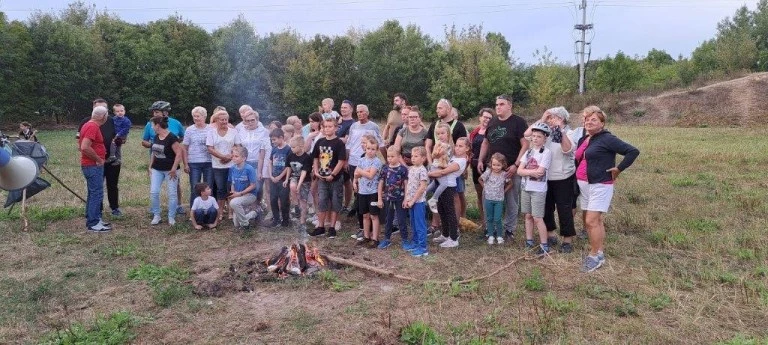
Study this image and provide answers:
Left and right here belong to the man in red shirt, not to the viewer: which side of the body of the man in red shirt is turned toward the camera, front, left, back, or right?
right

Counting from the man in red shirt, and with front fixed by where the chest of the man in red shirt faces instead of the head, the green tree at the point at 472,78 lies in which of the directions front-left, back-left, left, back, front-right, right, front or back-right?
front-left

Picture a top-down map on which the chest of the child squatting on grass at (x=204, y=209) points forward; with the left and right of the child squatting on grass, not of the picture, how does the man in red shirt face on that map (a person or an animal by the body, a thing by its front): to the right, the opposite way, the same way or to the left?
to the left

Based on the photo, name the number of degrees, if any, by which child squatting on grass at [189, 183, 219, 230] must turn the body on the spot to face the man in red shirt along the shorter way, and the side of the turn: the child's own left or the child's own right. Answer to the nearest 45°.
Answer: approximately 90° to the child's own right

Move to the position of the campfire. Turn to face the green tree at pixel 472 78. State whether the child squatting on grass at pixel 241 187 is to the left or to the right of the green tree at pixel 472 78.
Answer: left

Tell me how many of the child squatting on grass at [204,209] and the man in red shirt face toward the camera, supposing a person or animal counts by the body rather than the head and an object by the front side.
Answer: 1

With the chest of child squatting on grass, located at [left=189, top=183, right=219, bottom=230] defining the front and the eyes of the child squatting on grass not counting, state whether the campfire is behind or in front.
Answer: in front

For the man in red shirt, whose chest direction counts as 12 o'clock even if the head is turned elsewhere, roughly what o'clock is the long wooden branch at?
The long wooden branch is roughly at 2 o'clock from the man in red shirt.
